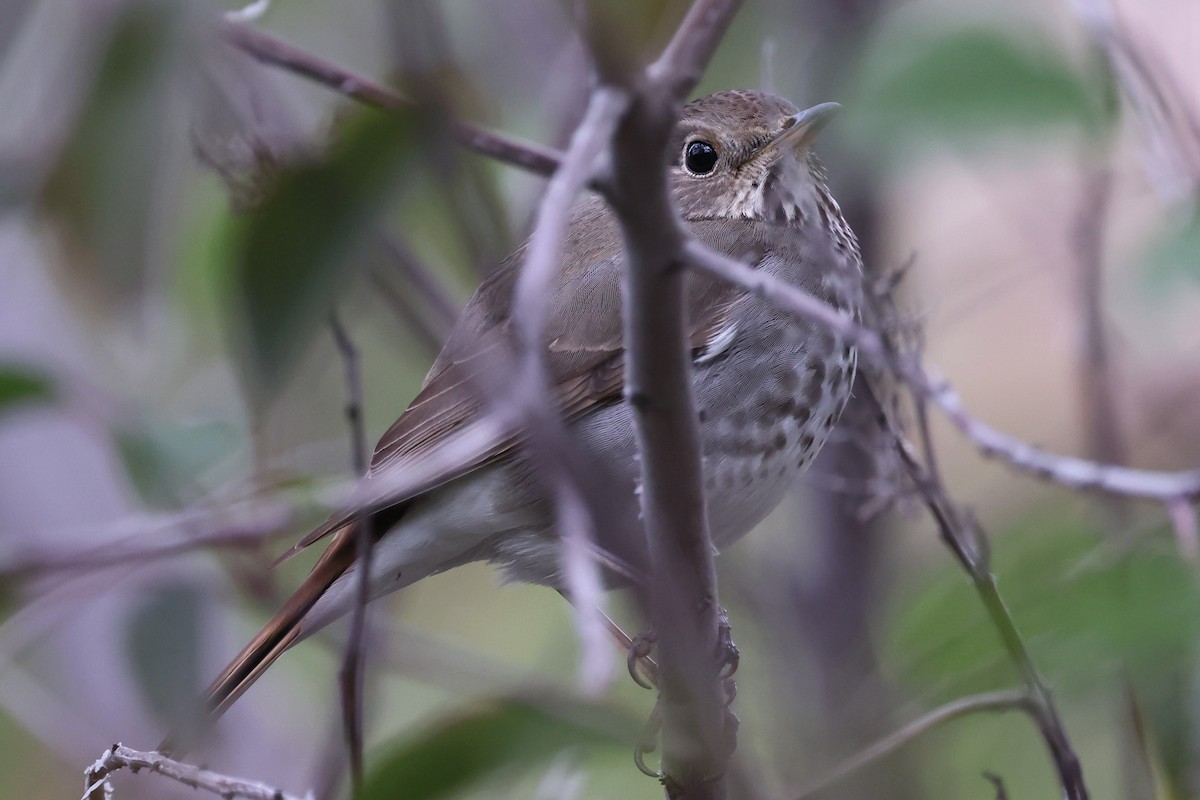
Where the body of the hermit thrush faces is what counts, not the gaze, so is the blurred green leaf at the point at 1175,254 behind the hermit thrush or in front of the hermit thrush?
in front

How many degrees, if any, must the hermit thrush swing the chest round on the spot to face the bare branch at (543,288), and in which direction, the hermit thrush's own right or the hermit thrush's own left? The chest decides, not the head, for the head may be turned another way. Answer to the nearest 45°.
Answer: approximately 90° to the hermit thrush's own right

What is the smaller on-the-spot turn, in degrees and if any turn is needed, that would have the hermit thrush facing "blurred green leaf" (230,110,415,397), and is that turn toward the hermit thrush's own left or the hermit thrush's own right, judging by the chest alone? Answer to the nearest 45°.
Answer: approximately 90° to the hermit thrush's own right

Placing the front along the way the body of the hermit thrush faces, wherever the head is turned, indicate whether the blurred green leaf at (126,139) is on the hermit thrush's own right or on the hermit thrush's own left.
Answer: on the hermit thrush's own right

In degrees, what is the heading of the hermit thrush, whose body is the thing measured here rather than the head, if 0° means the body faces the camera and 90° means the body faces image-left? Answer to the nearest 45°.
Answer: approximately 270°

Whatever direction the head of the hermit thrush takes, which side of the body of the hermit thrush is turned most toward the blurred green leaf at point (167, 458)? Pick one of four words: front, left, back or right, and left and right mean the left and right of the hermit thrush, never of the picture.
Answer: back

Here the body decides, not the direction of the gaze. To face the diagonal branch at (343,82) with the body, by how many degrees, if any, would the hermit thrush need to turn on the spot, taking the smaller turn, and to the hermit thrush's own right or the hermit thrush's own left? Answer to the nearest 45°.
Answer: approximately 90° to the hermit thrush's own right

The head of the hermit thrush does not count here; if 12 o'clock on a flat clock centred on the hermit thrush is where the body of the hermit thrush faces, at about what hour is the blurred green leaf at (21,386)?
The blurred green leaf is roughly at 5 o'clock from the hermit thrush.
